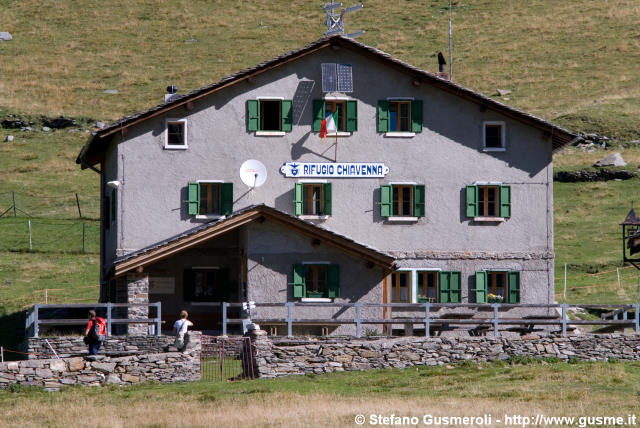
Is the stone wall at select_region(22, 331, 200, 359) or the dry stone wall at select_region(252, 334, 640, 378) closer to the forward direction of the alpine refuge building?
the dry stone wall

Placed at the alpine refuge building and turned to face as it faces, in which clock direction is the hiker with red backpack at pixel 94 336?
The hiker with red backpack is roughly at 1 o'clock from the alpine refuge building.

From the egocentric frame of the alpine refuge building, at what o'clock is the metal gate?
The metal gate is roughly at 1 o'clock from the alpine refuge building.

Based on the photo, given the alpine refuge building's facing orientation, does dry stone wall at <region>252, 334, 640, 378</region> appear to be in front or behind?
in front

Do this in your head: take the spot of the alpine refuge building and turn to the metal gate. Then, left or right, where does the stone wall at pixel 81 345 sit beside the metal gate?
right

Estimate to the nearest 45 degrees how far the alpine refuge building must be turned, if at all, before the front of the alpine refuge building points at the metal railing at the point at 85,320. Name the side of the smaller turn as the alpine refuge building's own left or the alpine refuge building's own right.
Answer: approximately 45° to the alpine refuge building's own right

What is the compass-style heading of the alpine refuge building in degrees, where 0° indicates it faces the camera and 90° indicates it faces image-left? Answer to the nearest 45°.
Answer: approximately 0°

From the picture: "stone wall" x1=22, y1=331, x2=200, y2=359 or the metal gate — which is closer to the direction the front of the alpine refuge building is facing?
the metal gate
